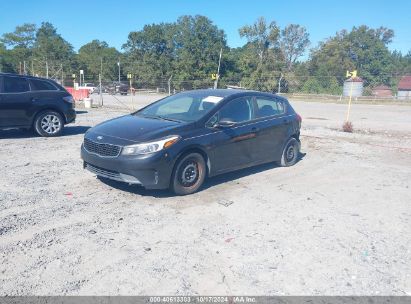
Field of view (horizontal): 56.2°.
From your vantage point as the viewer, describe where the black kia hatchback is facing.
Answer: facing the viewer and to the left of the viewer
